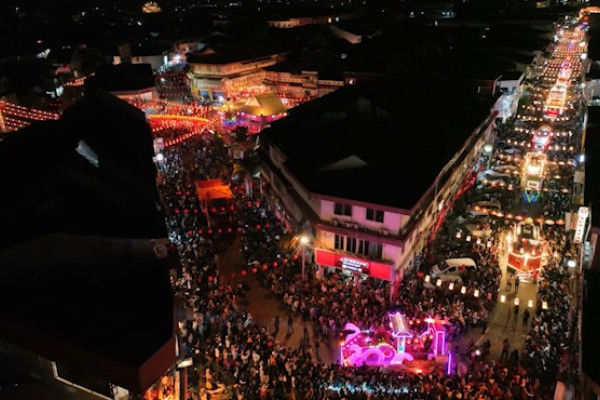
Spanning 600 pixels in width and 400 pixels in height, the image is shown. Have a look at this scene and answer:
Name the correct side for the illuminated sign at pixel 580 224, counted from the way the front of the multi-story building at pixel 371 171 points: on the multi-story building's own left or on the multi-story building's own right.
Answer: on the multi-story building's own left

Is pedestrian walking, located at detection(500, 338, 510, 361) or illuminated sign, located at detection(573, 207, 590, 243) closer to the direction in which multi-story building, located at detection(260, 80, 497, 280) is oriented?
the pedestrian walking

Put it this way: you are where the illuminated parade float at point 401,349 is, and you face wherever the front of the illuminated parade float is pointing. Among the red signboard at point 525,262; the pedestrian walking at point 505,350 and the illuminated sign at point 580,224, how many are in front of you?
0

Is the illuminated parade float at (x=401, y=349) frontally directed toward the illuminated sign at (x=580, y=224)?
no

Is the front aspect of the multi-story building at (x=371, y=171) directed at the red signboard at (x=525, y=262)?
no

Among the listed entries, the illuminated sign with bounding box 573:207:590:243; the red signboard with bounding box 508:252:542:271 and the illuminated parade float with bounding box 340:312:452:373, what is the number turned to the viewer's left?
1

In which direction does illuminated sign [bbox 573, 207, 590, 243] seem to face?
toward the camera

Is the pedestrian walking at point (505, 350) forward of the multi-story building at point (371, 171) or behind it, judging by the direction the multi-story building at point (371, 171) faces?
forward

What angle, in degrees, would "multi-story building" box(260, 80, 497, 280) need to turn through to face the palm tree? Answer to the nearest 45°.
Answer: approximately 135° to its right

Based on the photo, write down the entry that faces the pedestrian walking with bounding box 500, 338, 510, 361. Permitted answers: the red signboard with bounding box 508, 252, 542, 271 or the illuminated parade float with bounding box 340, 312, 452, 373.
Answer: the red signboard

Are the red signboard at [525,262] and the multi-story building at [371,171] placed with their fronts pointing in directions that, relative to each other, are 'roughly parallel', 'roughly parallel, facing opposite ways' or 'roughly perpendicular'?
roughly parallel

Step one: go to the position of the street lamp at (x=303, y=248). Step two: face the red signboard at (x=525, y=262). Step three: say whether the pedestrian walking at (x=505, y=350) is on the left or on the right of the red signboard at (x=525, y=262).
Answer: right
